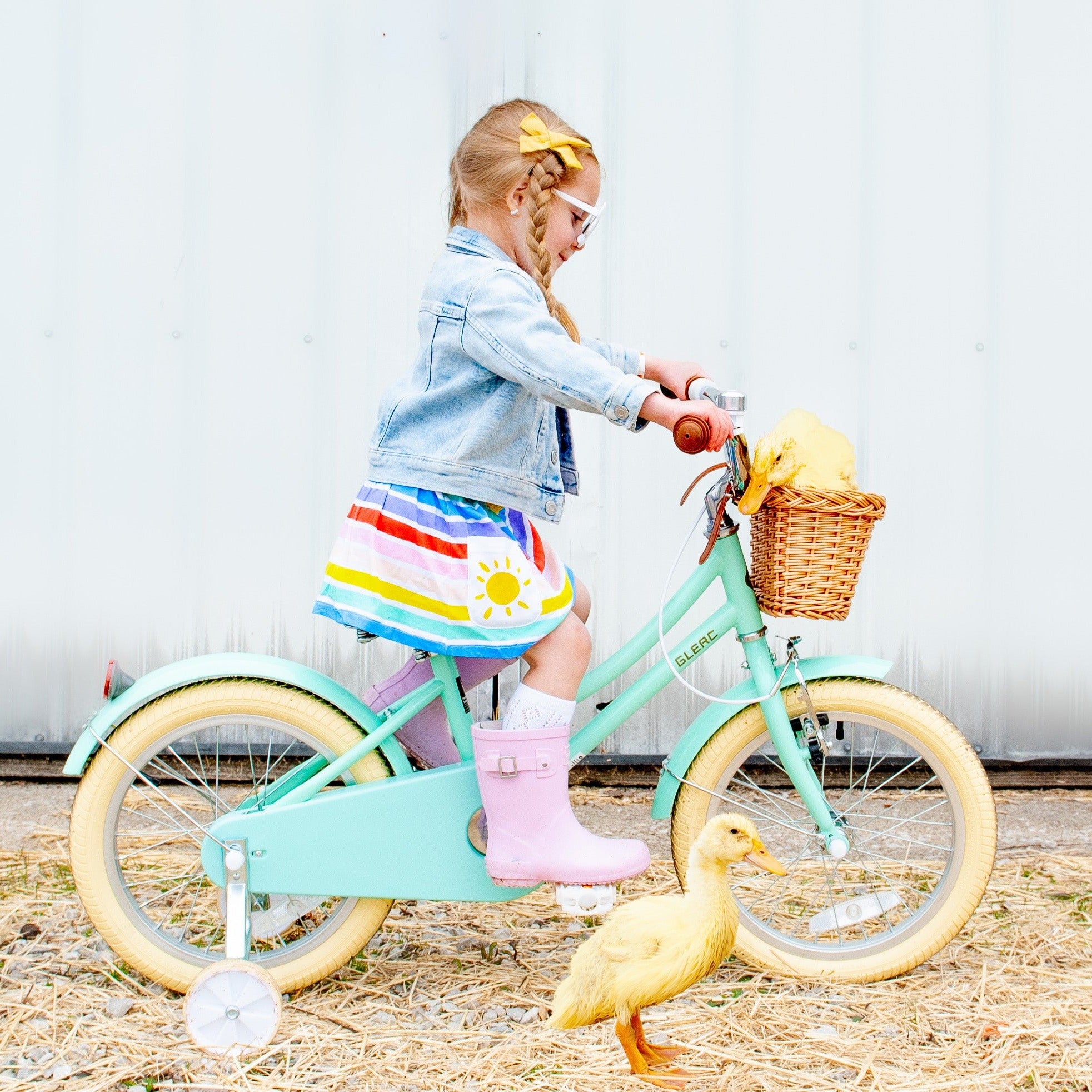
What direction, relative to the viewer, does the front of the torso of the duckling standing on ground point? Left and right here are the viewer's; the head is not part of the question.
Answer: facing to the right of the viewer

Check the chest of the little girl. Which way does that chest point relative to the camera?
to the viewer's right

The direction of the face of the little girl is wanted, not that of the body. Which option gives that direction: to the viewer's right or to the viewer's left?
to the viewer's right

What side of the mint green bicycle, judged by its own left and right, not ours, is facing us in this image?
right

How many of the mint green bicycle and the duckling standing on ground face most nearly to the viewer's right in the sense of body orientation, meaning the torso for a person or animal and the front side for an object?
2
